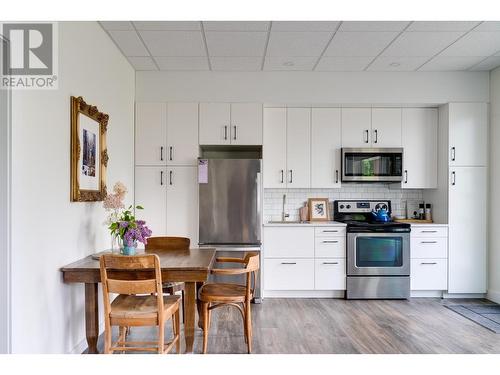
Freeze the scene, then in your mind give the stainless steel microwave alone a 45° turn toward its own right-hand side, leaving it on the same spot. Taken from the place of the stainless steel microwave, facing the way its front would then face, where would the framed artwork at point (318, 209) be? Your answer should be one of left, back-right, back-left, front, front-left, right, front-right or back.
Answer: front-right

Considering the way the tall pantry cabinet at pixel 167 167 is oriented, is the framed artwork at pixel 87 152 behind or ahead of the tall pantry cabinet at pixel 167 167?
ahead

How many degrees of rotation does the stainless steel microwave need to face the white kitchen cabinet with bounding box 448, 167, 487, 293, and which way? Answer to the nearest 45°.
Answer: approximately 90° to its left

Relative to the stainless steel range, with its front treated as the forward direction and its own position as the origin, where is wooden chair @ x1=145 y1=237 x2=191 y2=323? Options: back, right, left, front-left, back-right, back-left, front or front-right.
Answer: front-right

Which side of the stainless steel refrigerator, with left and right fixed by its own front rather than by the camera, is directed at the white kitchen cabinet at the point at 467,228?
left

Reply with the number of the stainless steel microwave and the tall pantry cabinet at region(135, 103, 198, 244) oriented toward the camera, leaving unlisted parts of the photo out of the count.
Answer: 2

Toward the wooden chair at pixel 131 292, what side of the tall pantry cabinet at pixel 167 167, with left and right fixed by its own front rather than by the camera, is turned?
front

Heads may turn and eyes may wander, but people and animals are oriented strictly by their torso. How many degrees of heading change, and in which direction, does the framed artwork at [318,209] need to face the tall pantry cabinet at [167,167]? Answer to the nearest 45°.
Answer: approximately 45° to its right

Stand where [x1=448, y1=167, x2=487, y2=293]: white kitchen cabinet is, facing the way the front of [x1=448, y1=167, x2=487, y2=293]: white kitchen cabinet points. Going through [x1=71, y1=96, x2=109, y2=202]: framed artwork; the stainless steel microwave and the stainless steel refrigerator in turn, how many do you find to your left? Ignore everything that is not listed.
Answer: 0

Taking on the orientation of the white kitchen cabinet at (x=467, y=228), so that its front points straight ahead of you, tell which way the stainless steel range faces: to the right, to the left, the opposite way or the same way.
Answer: the same way

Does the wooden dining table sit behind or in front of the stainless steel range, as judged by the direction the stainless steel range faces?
in front

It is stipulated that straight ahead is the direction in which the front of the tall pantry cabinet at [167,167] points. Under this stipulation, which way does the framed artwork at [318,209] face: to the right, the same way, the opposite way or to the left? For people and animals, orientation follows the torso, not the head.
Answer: the same way

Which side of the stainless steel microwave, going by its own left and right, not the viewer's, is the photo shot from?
front

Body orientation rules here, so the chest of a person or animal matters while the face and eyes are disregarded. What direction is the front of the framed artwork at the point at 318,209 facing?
toward the camera

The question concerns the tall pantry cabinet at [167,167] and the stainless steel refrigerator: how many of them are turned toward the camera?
2

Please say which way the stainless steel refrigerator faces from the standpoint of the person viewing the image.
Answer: facing the viewer

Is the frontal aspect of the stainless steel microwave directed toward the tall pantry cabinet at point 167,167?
no

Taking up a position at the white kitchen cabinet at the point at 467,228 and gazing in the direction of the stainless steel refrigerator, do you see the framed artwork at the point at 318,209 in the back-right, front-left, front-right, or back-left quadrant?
front-right

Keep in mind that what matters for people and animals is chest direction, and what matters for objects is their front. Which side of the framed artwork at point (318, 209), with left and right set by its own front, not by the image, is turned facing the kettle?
left

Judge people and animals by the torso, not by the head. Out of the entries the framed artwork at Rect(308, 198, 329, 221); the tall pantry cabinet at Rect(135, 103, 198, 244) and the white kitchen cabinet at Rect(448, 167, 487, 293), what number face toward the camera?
3

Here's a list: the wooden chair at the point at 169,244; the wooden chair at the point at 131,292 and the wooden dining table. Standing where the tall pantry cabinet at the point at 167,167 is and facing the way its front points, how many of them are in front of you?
3
